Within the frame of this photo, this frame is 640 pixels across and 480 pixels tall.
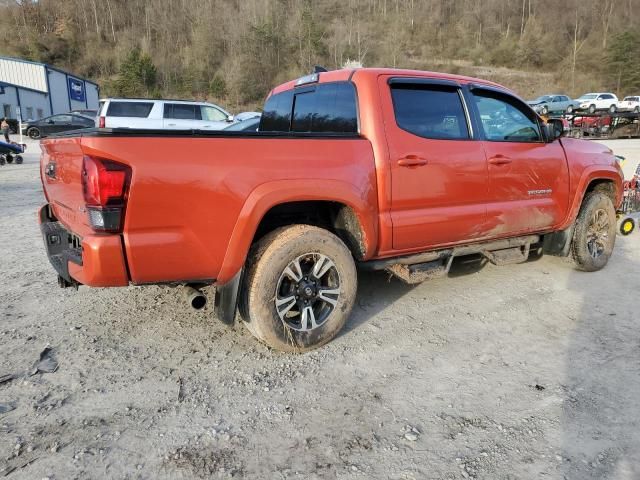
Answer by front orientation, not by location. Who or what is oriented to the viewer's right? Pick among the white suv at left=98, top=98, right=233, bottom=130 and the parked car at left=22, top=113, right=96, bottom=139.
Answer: the white suv

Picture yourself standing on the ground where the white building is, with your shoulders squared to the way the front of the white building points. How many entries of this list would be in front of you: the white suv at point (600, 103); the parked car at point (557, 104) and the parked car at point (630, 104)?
3

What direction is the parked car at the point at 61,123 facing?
to the viewer's left

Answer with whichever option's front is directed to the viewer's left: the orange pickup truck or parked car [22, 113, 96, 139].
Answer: the parked car

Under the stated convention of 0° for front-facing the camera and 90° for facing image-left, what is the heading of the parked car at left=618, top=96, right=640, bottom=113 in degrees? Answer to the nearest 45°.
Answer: approximately 45°

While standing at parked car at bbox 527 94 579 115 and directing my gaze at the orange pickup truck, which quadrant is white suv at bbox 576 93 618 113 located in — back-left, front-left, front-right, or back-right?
back-left

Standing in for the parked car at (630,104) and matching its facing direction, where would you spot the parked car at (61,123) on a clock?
the parked car at (61,123) is roughly at 12 o'clock from the parked car at (630,104).

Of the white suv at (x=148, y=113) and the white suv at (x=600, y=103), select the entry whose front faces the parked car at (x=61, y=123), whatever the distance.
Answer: the white suv at (x=600, y=103)

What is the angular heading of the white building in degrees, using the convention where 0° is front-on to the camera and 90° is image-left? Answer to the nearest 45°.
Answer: approximately 315°

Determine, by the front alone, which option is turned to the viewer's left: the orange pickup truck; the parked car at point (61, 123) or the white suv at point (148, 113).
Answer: the parked car

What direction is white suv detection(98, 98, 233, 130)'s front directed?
to the viewer's right

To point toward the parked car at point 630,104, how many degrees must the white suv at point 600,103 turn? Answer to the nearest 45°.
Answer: approximately 135° to its left
